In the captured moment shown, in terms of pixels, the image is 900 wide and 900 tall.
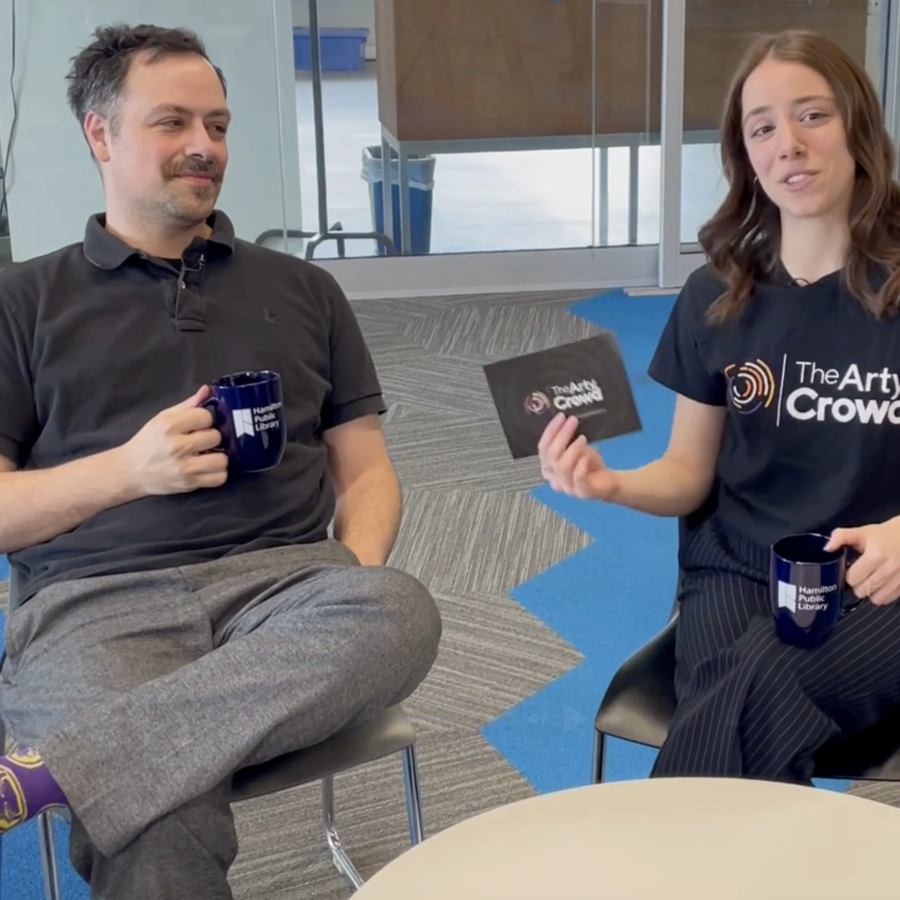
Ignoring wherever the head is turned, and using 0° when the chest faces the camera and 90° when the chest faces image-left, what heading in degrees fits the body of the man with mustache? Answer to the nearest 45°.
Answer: approximately 0°

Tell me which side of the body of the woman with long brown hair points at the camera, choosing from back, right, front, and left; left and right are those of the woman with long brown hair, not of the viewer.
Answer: front

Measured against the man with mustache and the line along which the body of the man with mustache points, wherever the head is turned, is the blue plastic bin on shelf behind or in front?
behind

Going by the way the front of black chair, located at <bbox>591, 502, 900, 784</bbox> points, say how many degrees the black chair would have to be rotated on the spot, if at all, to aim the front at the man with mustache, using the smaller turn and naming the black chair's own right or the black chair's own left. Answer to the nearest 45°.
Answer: approximately 45° to the black chair's own right

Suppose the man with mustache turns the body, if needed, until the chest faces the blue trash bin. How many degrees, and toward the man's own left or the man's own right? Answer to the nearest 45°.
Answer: approximately 180°

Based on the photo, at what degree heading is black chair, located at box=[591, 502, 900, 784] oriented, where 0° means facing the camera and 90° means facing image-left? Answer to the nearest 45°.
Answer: approximately 45°

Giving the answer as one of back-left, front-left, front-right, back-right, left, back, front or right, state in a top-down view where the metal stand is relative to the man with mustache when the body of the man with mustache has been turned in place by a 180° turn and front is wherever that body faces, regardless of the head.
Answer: front

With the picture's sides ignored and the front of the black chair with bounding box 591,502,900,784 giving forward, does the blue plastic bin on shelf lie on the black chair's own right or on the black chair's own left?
on the black chair's own right

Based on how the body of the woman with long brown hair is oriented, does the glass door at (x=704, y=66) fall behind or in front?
behind

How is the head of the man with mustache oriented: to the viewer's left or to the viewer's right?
to the viewer's right

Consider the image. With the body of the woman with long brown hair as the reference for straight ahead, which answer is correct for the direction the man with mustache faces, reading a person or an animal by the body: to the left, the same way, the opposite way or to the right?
the same way

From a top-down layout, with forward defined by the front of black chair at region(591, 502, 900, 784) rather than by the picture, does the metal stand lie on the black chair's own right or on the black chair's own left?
on the black chair's own right

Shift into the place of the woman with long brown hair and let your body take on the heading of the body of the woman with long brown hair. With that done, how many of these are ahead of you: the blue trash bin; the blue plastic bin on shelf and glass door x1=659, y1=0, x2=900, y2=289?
0

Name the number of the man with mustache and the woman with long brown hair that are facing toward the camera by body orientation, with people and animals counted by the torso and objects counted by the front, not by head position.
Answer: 2

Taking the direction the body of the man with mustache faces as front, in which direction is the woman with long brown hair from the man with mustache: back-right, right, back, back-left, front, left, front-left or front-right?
left

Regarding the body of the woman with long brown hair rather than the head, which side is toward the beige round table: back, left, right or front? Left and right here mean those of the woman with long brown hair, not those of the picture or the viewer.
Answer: front

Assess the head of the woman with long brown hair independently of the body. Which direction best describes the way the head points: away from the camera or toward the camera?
toward the camera
